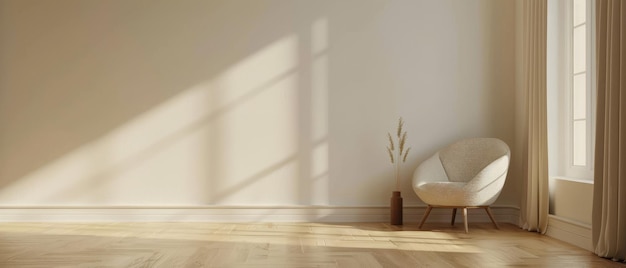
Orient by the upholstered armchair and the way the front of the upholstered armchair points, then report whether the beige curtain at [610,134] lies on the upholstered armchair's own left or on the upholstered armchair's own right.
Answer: on the upholstered armchair's own left

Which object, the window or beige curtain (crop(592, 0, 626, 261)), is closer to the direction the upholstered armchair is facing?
the beige curtain

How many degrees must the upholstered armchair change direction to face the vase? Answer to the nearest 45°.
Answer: approximately 45° to its right

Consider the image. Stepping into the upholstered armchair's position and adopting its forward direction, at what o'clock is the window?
The window is roughly at 8 o'clock from the upholstered armchair.

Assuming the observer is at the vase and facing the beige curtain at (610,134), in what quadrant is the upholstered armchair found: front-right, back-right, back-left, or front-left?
front-left

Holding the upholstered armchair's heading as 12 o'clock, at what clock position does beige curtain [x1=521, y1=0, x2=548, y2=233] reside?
The beige curtain is roughly at 8 o'clock from the upholstered armchair.

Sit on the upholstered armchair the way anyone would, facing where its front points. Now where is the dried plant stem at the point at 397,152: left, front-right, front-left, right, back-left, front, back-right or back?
right

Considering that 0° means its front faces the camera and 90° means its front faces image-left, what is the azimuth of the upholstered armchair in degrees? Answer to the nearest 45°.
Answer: approximately 45°

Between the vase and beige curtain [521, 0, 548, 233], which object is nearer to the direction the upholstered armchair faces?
the vase

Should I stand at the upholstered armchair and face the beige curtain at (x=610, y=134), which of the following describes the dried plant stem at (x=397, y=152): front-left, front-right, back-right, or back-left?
back-right

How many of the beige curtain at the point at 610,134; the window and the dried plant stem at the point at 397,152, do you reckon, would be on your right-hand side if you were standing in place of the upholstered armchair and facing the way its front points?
1
